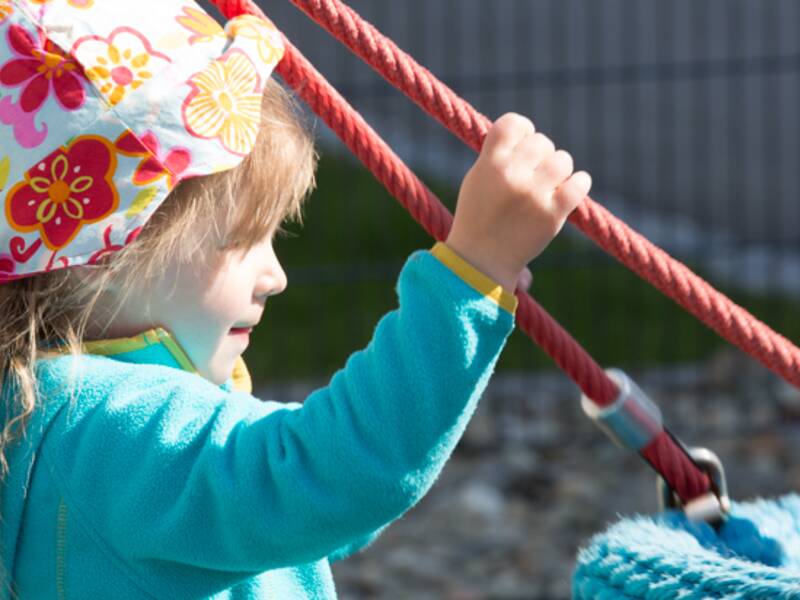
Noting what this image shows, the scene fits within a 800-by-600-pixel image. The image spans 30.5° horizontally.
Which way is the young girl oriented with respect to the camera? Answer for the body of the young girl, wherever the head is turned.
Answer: to the viewer's right

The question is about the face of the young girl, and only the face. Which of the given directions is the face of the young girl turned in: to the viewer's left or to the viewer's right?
to the viewer's right
